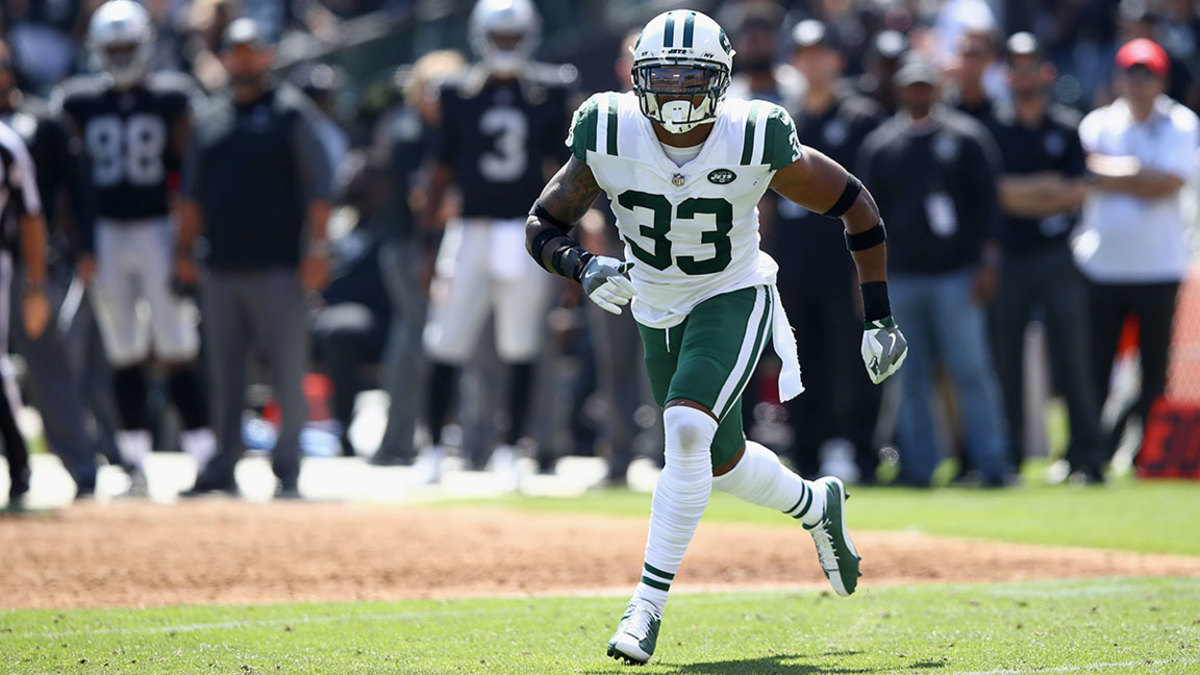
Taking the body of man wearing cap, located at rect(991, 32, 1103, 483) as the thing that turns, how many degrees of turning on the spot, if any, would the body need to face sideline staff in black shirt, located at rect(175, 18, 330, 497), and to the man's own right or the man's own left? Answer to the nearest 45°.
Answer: approximately 90° to the man's own right

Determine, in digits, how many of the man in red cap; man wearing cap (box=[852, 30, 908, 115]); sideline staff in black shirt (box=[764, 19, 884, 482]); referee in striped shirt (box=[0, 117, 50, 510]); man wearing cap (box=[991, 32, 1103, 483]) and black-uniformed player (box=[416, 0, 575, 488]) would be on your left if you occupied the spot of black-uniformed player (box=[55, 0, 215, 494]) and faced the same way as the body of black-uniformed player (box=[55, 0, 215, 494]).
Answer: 5

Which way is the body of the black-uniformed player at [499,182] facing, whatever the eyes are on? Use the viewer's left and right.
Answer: facing the viewer

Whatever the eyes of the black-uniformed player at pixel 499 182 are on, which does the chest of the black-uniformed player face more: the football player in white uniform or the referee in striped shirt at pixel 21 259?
the football player in white uniform

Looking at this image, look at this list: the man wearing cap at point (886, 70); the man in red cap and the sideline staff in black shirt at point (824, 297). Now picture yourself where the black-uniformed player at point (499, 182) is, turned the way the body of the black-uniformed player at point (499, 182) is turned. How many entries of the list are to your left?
3

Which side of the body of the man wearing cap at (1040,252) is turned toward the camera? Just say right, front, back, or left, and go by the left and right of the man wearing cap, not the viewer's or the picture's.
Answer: front

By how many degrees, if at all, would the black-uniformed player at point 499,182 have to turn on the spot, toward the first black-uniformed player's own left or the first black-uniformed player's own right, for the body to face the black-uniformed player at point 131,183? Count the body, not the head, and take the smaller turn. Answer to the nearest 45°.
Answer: approximately 90° to the first black-uniformed player's own right

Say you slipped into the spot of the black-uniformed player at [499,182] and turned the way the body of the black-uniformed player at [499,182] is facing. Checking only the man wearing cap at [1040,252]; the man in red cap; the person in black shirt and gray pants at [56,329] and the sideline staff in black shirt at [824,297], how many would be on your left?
3

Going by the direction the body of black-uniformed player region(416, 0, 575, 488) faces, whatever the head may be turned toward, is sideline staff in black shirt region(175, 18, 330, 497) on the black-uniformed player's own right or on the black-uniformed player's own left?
on the black-uniformed player's own right

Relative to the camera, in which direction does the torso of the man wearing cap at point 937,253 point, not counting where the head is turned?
toward the camera
